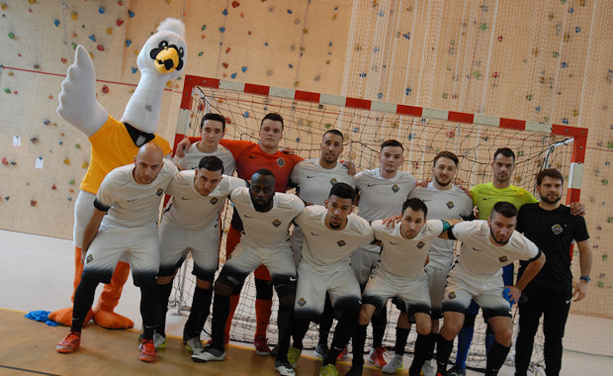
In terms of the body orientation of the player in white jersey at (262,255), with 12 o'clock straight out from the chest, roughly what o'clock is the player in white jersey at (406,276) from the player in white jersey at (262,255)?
the player in white jersey at (406,276) is roughly at 9 o'clock from the player in white jersey at (262,255).

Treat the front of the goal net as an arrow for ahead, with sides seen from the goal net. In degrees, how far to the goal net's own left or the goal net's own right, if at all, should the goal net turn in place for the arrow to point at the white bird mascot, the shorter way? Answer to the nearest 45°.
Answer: approximately 45° to the goal net's own right

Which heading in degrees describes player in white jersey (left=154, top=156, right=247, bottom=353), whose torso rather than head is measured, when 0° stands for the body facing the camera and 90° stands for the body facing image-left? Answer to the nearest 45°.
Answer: approximately 0°

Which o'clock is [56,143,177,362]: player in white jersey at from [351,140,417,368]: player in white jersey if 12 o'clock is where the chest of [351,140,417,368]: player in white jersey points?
[56,143,177,362]: player in white jersey is roughly at 2 o'clock from [351,140,417,368]: player in white jersey.

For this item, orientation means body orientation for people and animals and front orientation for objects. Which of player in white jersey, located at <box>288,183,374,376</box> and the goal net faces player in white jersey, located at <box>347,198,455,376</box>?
the goal net

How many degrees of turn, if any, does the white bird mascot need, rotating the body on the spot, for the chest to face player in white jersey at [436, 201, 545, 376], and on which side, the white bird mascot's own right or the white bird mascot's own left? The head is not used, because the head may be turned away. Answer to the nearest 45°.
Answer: approximately 45° to the white bird mascot's own left

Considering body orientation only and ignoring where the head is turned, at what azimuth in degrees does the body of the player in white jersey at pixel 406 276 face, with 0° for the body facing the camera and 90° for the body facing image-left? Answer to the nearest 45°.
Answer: approximately 0°
